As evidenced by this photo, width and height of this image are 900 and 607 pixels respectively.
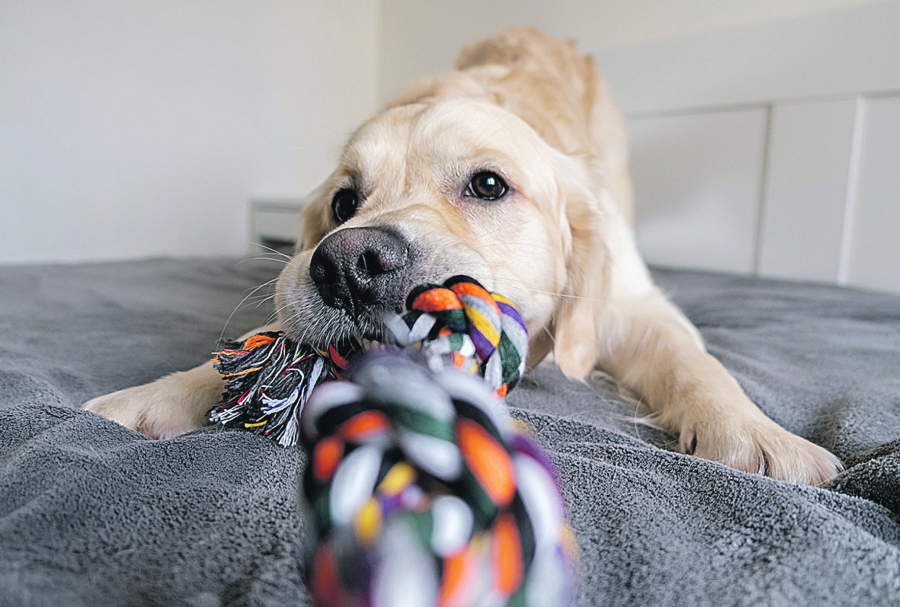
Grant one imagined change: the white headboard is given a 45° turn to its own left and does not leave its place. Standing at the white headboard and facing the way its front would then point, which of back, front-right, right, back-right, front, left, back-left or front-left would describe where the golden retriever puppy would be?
front

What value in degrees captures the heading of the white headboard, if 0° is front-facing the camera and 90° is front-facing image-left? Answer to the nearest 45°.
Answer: approximately 45°
